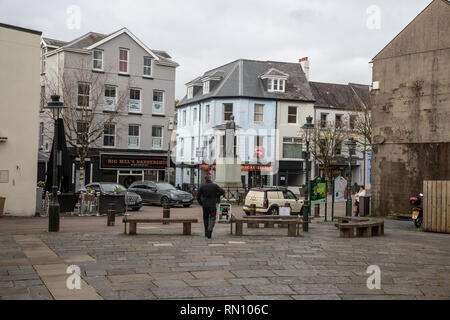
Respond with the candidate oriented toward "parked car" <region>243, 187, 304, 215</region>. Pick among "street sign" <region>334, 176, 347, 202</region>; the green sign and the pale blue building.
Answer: the pale blue building

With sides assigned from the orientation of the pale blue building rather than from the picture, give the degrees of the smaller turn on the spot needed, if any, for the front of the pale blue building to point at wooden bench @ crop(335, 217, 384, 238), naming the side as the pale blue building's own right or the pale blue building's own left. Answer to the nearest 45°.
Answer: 0° — it already faces it

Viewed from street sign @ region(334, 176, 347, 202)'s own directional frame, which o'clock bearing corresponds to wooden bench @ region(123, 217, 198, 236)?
The wooden bench is roughly at 1 o'clock from the street sign.

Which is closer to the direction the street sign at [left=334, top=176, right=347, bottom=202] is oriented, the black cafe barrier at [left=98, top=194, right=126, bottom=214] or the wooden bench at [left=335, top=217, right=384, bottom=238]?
the wooden bench

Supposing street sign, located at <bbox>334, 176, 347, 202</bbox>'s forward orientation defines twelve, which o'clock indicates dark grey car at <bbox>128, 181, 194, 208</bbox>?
The dark grey car is roughly at 4 o'clock from the street sign.

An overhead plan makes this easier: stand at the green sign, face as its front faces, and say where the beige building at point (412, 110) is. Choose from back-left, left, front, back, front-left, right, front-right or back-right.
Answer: back-left

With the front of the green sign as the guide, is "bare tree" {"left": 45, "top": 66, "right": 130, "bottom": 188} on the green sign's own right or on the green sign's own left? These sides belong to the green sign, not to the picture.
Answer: on the green sign's own right

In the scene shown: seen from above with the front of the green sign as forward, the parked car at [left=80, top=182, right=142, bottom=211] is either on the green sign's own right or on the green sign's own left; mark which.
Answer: on the green sign's own right

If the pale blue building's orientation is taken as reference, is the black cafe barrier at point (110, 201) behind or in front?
in front

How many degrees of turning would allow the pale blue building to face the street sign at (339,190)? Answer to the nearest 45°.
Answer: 0° — it already faces it

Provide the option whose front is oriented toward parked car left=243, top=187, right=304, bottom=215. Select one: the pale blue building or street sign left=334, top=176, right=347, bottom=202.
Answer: the pale blue building

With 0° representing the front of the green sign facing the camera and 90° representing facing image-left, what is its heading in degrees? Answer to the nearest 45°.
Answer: approximately 0°
